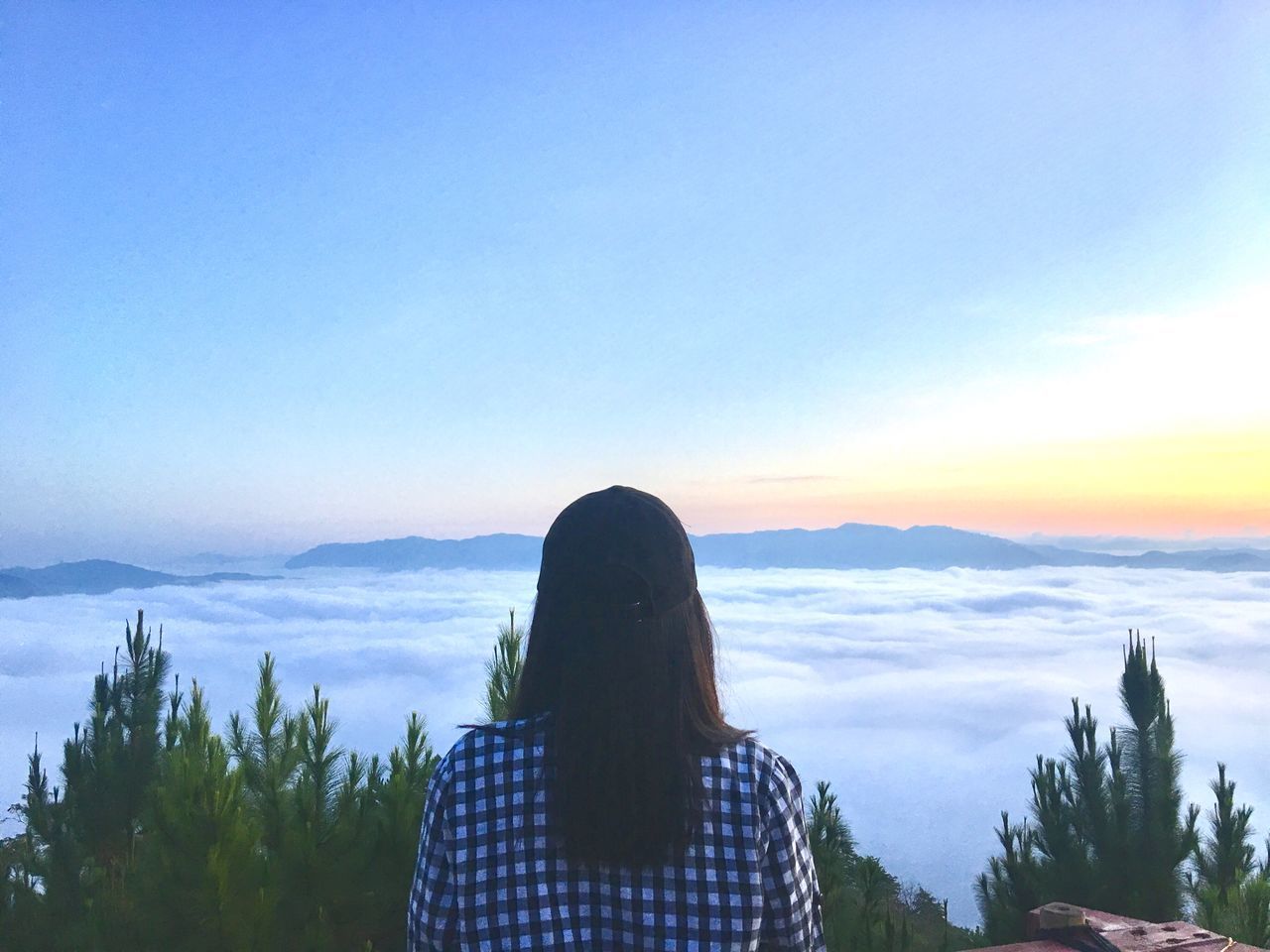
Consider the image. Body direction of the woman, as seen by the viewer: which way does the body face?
away from the camera

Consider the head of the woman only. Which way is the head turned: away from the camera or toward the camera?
away from the camera

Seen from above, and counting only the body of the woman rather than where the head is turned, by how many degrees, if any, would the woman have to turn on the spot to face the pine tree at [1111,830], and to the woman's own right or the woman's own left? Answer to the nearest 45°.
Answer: approximately 45° to the woman's own right
